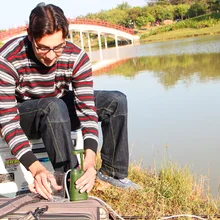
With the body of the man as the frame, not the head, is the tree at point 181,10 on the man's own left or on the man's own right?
on the man's own left

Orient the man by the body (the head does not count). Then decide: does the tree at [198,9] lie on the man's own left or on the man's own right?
on the man's own left

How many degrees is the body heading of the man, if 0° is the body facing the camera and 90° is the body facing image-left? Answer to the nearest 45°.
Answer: approximately 315°
